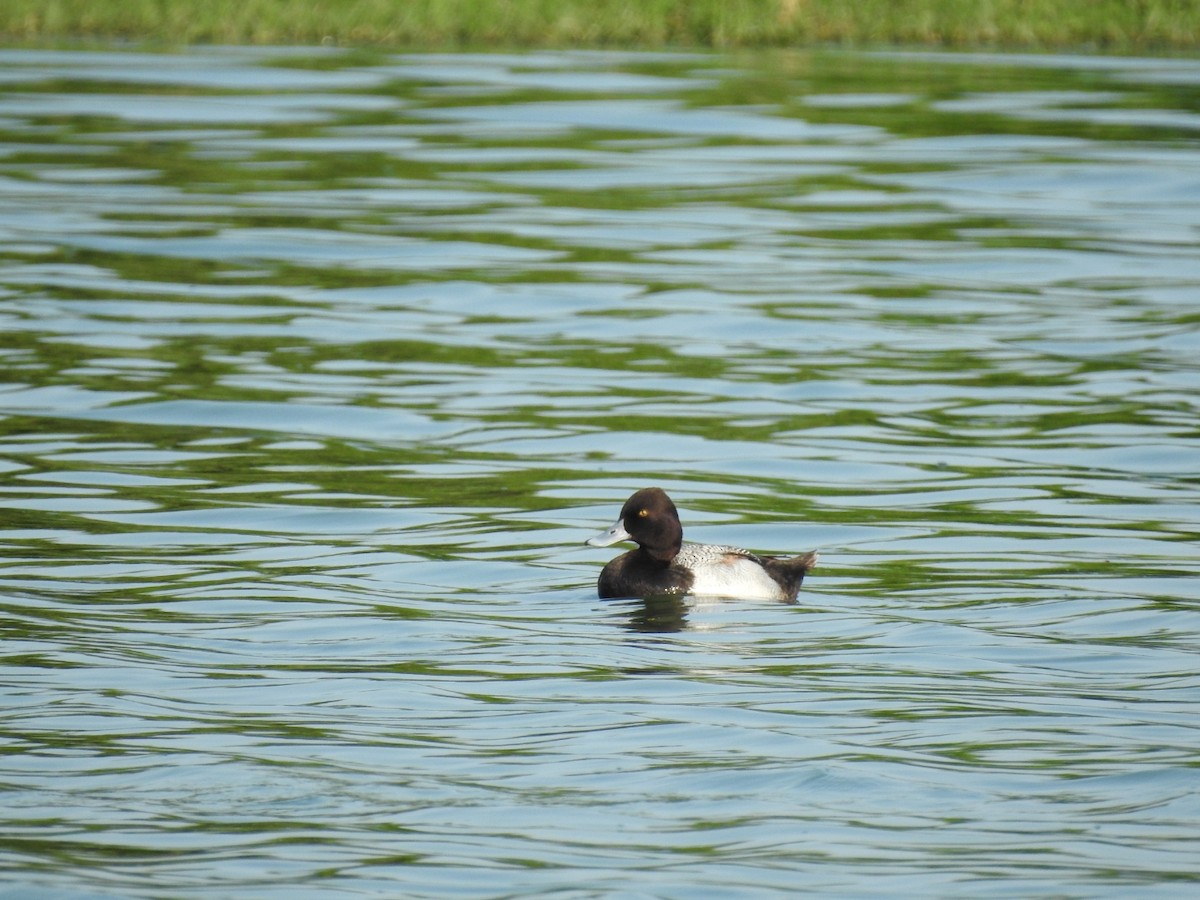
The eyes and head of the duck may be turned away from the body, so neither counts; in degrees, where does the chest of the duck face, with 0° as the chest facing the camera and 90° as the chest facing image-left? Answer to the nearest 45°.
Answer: approximately 90°
